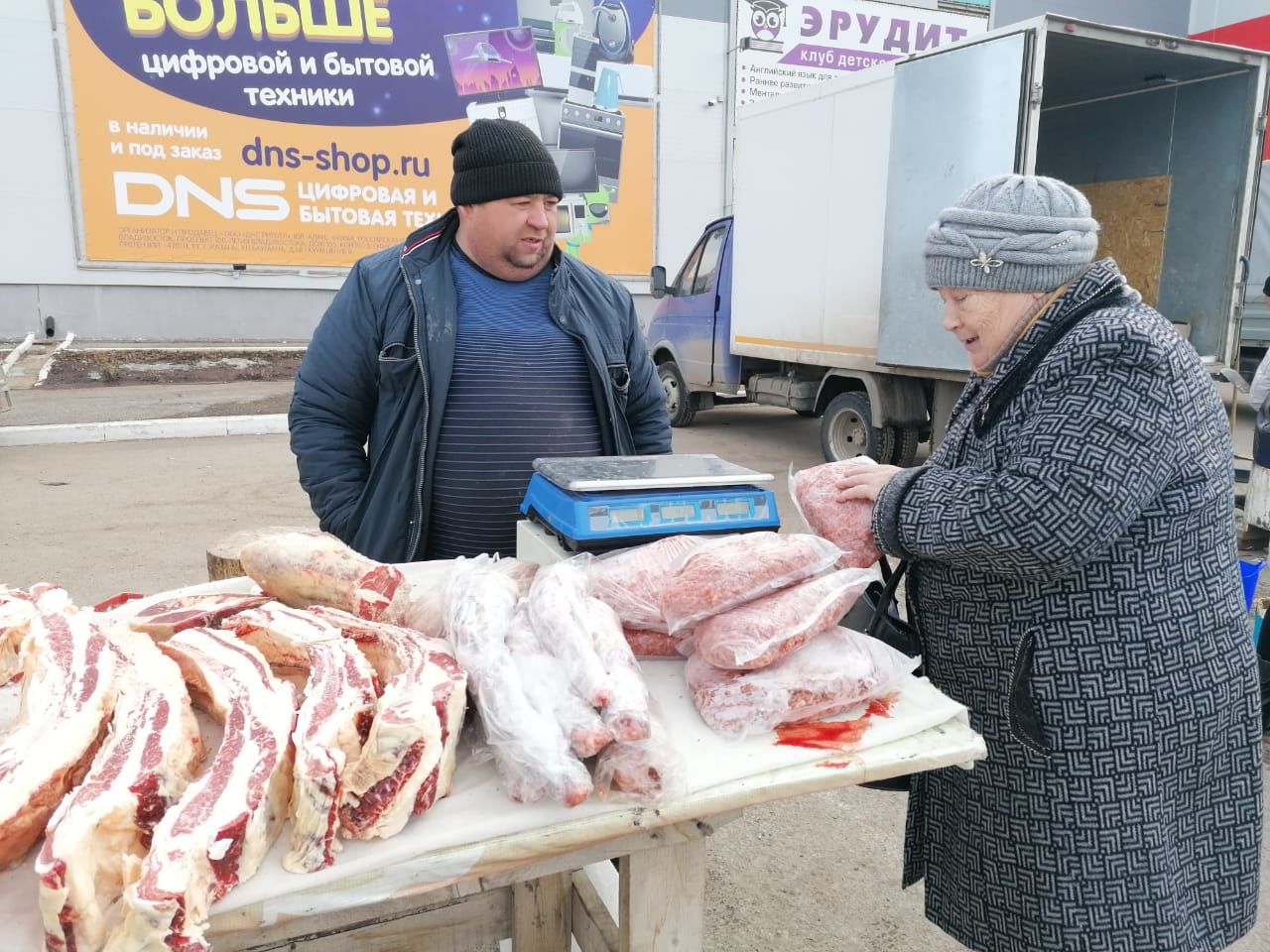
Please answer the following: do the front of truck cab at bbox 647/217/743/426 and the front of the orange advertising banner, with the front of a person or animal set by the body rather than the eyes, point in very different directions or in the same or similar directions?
very different directions

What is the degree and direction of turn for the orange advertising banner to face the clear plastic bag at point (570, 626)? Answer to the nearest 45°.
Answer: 0° — it already faces it

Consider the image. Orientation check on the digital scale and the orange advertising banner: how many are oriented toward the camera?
2

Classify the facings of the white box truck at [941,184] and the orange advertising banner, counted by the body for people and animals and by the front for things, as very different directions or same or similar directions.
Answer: very different directions

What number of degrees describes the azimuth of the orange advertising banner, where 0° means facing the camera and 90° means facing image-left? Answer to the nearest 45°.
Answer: approximately 0°

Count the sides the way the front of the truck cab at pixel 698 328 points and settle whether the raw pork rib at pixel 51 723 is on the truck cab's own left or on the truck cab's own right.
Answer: on the truck cab's own left

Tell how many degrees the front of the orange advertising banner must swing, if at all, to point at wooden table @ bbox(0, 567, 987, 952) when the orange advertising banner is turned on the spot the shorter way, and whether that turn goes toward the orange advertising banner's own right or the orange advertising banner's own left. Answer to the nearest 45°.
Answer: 0° — it already faces it

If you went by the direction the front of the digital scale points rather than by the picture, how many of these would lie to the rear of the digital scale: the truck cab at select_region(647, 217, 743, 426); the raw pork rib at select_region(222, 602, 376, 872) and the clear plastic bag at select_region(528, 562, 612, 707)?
1

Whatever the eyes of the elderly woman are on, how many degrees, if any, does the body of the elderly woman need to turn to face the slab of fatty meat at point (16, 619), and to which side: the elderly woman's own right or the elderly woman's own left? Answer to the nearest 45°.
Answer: approximately 45° to the elderly woman's own left

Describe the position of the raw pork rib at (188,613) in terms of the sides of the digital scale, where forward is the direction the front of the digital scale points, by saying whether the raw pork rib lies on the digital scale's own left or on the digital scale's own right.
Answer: on the digital scale's own right

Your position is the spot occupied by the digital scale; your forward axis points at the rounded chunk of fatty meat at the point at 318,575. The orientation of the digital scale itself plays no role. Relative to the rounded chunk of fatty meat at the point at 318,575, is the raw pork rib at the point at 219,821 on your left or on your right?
left

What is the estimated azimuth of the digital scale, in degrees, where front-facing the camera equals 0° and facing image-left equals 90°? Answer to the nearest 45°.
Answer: approximately 0°

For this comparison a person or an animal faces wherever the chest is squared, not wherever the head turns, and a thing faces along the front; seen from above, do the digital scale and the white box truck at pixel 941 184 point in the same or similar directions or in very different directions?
very different directions

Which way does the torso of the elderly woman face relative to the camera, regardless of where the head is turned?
to the viewer's left

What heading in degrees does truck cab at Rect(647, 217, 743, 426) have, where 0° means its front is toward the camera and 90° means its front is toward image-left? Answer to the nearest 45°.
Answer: approximately 135°

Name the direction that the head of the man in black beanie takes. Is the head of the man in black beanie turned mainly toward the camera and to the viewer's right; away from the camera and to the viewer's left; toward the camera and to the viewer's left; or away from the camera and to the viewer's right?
toward the camera and to the viewer's right

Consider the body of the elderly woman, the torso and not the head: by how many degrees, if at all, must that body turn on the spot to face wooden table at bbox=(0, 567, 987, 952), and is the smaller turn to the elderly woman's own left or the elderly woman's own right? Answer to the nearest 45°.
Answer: approximately 45° to the elderly woman's own left
